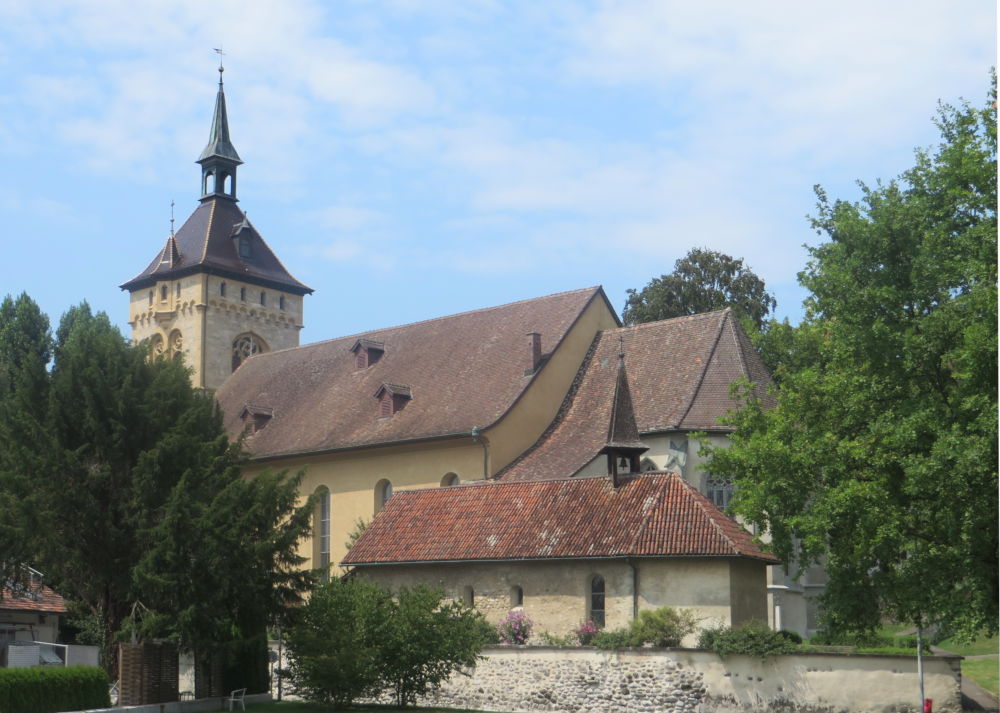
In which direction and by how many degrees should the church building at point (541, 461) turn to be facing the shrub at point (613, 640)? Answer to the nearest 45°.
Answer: approximately 135° to its left

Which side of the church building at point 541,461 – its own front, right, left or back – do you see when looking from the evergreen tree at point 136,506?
left

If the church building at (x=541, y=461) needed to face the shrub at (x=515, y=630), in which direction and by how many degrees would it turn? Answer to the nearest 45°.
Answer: approximately 135° to its left

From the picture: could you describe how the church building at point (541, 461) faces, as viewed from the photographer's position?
facing away from the viewer and to the left of the viewer

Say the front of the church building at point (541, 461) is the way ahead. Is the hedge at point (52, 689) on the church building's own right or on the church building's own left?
on the church building's own left

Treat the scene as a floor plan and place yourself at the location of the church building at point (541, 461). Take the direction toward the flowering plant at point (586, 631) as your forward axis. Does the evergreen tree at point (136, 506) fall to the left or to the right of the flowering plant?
right

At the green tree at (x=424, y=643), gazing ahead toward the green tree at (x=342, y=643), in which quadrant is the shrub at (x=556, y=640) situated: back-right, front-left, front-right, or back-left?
back-right

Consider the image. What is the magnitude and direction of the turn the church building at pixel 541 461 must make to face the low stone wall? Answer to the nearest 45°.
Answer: approximately 135° to its left
